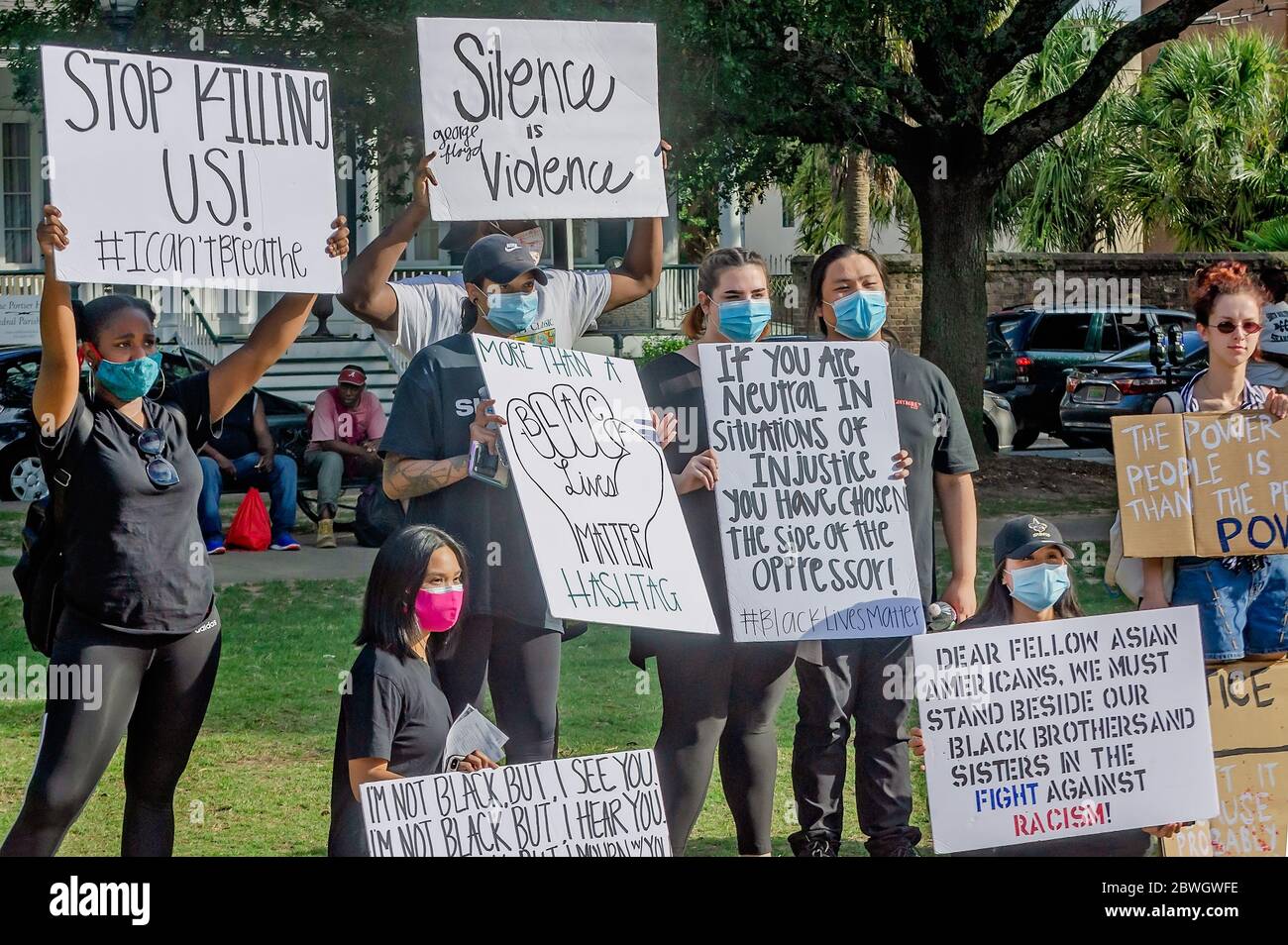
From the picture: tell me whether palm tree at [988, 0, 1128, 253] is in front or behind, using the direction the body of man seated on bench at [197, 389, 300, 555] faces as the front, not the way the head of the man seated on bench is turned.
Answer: behind

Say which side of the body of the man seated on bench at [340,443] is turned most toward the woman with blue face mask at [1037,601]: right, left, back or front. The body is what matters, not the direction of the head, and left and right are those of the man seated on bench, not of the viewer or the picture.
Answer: front

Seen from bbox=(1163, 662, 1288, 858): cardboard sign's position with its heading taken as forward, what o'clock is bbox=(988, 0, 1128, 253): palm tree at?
The palm tree is roughly at 6 o'clock from the cardboard sign.

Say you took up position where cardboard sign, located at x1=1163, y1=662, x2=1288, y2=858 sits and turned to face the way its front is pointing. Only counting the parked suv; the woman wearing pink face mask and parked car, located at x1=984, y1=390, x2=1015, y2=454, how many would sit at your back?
2

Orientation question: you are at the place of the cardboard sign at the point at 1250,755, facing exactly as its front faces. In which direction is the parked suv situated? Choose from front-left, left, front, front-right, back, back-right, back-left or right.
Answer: back

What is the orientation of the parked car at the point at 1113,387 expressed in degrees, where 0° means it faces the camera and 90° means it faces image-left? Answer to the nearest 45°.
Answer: approximately 225°

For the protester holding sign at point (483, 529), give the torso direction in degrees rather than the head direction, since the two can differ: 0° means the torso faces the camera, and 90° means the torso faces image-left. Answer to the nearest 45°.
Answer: approximately 315°

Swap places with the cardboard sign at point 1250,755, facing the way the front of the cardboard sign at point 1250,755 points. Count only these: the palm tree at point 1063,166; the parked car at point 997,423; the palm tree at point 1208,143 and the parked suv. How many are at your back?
4

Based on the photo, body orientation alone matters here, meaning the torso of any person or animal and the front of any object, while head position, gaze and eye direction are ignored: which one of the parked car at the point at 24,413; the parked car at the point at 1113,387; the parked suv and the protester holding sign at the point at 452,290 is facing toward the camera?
the protester holding sign

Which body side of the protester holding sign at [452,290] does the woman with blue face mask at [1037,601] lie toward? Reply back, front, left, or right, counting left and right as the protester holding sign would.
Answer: left
